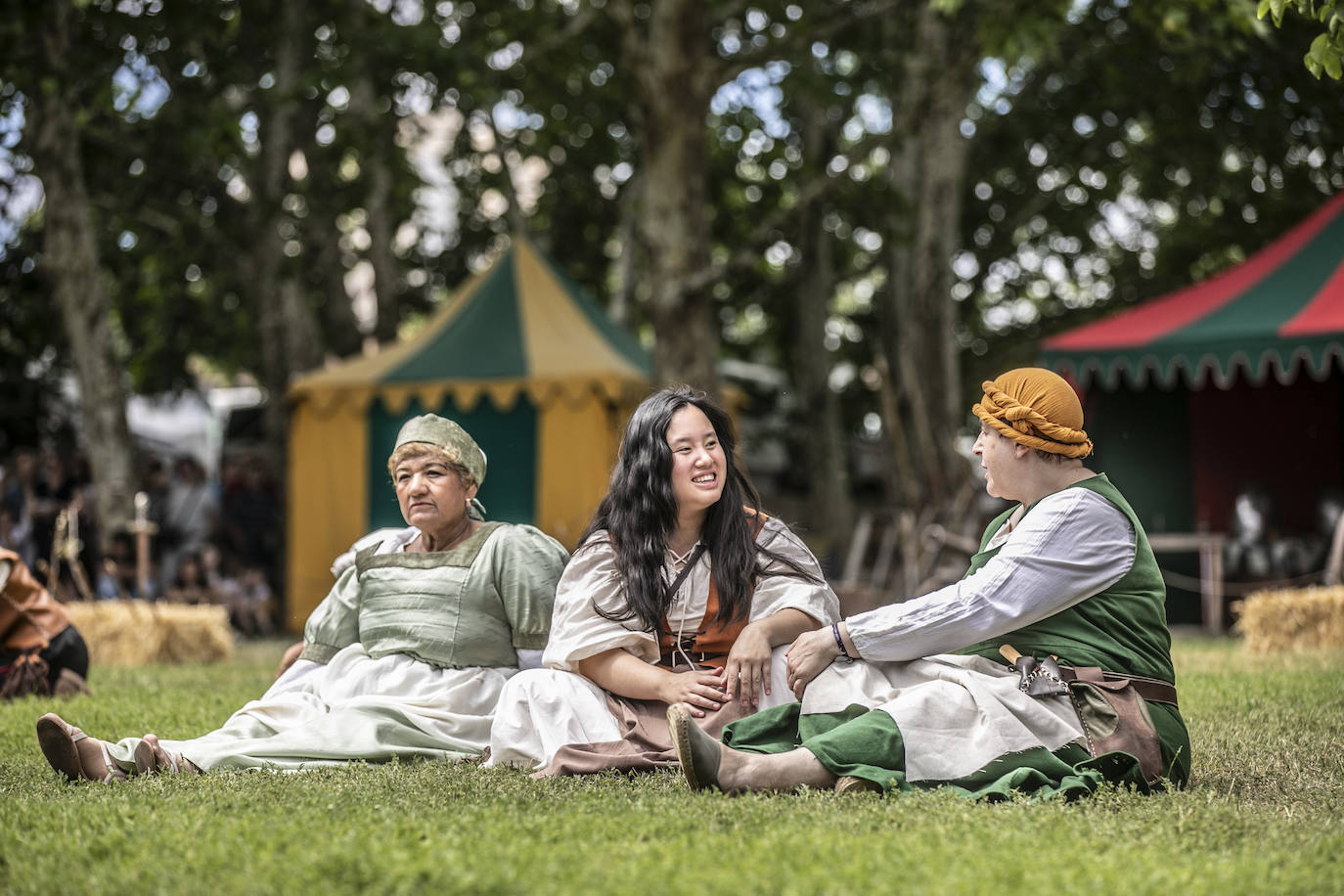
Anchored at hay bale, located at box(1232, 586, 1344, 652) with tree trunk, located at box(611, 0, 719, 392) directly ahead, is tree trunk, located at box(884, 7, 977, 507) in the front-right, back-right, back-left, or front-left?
front-right

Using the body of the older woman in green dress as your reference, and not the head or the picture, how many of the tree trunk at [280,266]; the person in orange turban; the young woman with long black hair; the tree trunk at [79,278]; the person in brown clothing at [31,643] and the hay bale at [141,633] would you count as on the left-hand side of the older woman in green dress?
2

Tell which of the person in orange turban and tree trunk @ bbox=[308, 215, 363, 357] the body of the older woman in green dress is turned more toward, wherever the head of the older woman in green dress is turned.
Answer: the person in orange turban

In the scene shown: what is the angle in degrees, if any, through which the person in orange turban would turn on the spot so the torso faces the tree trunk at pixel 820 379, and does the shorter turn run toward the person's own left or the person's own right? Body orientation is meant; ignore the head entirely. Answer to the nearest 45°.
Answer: approximately 90° to the person's own right

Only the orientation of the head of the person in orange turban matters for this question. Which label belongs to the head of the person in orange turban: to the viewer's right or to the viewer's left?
to the viewer's left

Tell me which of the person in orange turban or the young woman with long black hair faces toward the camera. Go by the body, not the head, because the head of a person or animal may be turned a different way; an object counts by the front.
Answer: the young woman with long black hair

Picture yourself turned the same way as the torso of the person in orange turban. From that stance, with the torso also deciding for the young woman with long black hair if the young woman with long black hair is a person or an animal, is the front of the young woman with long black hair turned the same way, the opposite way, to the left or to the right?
to the left

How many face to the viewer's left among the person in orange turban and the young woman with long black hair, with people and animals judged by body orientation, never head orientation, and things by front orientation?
1

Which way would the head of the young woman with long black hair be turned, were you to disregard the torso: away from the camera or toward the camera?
toward the camera

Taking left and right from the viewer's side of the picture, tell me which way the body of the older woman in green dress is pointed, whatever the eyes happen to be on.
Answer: facing the viewer and to the left of the viewer

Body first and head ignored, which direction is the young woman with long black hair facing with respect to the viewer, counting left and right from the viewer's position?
facing the viewer

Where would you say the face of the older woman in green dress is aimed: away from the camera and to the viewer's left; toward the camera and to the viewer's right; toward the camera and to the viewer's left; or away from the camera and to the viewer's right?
toward the camera and to the viewer's left

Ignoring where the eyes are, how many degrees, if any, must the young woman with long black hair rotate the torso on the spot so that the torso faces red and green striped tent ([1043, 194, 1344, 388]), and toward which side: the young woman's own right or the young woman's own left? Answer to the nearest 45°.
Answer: approximately 135° to the young woman's own left

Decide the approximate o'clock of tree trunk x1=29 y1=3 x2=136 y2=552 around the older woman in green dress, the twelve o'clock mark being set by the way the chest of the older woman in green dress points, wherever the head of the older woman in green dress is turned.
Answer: The tree trunk is roughly at 4 o'clock from the older woman in green dress.

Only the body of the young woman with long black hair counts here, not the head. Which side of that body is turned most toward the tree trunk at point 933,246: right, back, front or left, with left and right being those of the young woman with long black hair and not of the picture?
back

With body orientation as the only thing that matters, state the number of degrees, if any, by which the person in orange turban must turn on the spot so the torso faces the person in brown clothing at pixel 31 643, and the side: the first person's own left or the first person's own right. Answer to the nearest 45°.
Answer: approximately 45° to the first person's own right

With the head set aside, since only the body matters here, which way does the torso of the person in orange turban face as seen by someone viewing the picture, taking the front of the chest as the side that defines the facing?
to the viewer's left
